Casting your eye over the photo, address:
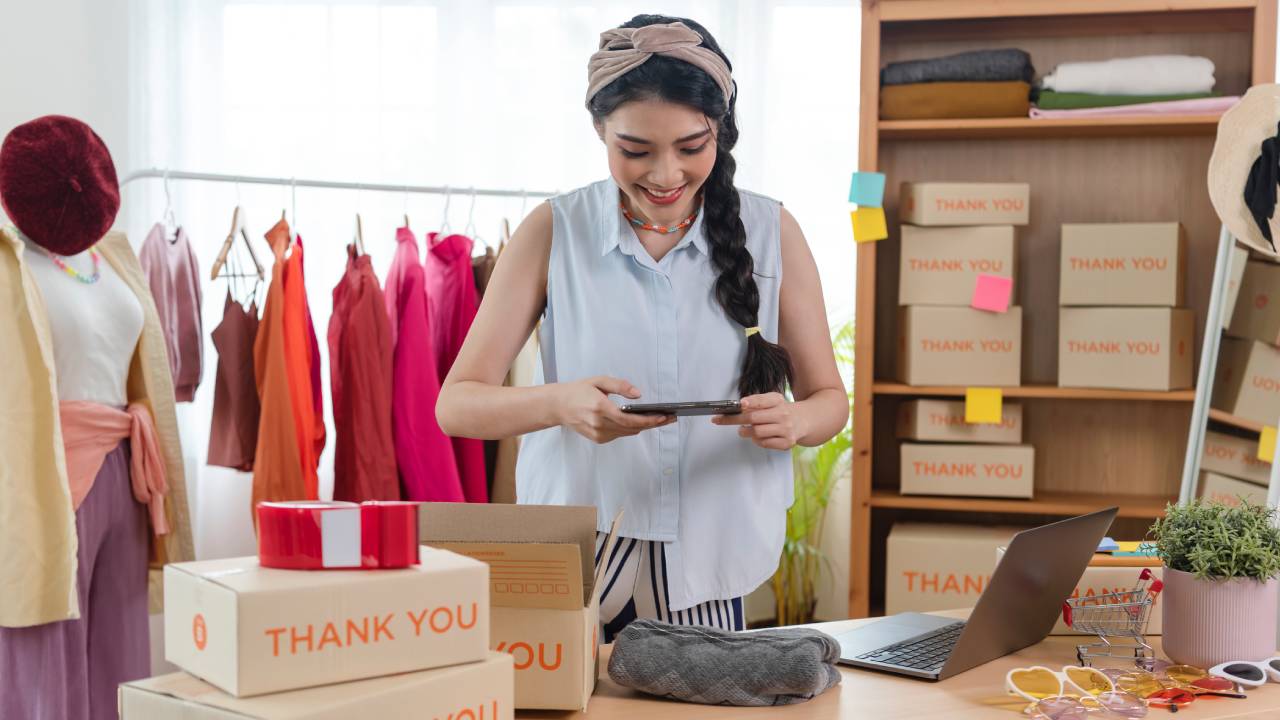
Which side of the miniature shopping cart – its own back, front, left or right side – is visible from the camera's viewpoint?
left

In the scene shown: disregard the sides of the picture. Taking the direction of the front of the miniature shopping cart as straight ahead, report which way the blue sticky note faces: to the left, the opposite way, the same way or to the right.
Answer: to the left

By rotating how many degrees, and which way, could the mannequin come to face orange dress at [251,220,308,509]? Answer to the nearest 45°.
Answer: approximately 90° to its left

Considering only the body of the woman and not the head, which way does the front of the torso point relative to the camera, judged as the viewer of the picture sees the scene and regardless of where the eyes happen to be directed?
toward the camera

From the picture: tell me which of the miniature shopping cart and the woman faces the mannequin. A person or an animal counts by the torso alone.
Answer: the miniature shopping cart

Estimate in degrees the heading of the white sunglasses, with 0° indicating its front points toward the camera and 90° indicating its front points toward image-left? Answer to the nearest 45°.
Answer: approximately 0°

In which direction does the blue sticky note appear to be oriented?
toward the camera

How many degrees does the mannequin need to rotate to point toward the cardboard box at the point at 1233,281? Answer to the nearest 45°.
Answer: approximately 45° to its left

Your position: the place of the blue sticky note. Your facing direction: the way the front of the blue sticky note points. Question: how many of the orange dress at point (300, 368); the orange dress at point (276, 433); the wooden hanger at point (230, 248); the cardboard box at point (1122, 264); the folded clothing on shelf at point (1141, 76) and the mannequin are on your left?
2

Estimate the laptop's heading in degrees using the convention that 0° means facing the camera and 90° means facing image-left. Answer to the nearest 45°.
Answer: approximately 135°

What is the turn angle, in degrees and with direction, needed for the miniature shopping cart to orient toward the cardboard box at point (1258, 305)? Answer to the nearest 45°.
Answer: approximately 90° to its right

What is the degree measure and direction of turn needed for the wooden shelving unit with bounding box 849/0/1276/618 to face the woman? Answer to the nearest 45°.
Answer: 0° — it already faces them
